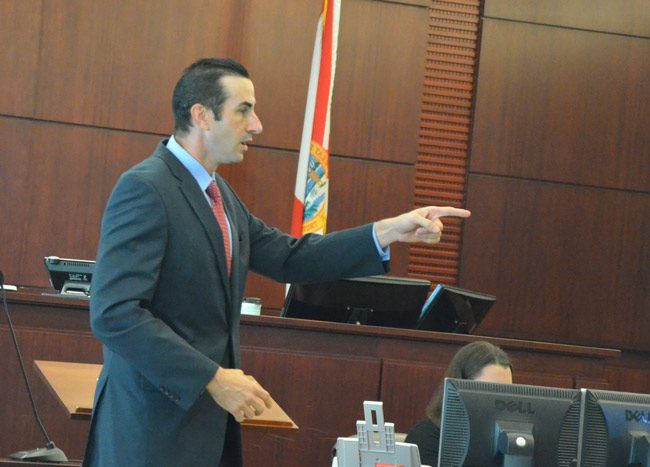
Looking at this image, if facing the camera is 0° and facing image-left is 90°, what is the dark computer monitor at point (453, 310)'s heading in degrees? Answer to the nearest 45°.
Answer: approximately 135°

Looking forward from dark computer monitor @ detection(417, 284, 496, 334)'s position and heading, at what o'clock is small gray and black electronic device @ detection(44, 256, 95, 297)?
The small gray and black electronic device is roughly at 10 o'clock from the dark computer monitor.

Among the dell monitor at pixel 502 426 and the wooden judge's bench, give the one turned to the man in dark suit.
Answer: the wooden judge's bench

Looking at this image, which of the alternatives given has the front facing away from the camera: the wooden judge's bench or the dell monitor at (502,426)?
the dell monitor

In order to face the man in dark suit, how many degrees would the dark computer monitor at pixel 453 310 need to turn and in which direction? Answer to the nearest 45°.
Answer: approximately 135° to its left

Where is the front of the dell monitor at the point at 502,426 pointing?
away from the camera

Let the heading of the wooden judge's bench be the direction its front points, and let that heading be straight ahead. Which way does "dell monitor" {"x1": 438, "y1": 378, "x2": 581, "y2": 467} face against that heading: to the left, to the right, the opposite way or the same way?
the opposite way

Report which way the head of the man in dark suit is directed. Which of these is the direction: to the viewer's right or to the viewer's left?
to the viewer's right

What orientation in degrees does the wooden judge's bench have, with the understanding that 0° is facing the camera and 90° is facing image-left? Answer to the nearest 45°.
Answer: approximately 0°

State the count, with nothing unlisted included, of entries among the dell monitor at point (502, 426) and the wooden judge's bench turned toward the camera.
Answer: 1
